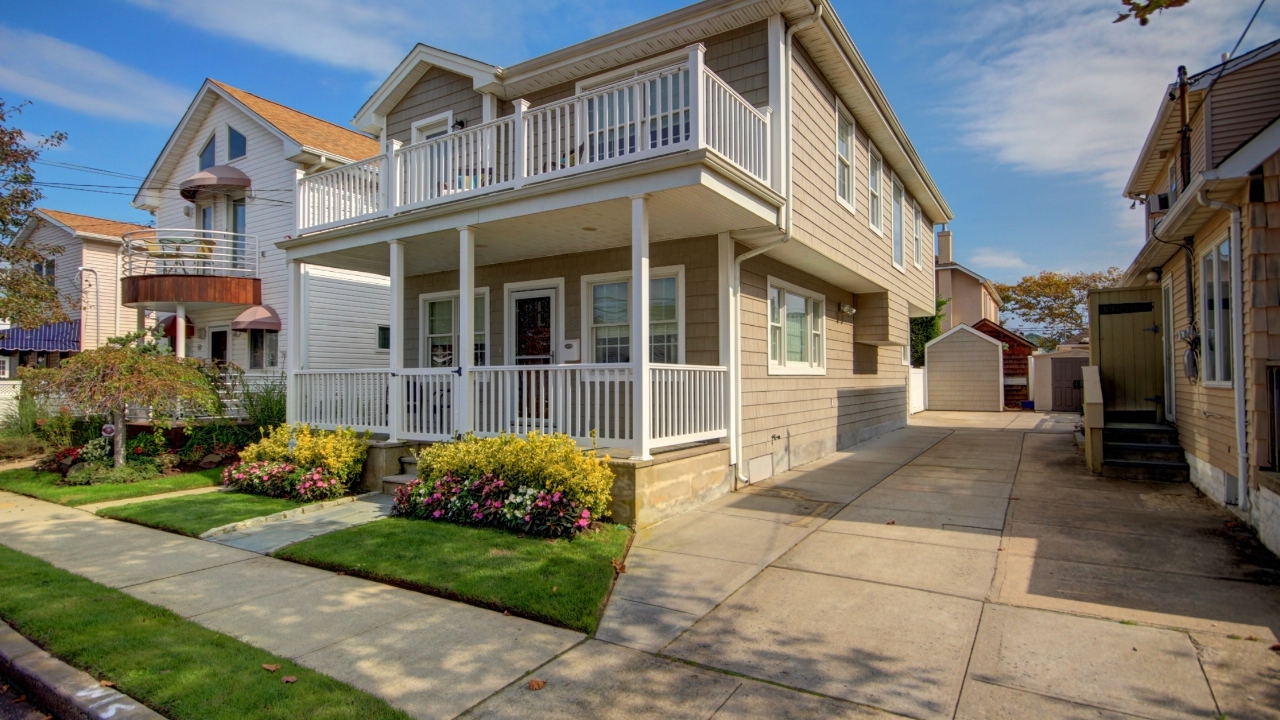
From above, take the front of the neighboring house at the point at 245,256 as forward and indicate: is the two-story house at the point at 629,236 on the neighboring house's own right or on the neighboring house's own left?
on the neighboring house's own left

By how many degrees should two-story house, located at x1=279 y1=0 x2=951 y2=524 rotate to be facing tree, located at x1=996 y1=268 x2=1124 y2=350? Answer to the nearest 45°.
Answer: approximately 180°

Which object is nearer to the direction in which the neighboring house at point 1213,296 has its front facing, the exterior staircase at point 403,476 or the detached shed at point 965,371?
the exterior staircase

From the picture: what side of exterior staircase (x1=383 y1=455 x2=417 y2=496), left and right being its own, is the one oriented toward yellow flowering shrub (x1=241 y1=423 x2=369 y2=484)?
right

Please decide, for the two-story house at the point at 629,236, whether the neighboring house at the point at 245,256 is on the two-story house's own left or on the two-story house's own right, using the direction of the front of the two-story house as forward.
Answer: on the two-story house's own right

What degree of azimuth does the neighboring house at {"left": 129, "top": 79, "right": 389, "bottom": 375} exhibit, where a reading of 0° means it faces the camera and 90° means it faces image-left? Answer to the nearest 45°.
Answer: approximately 45°

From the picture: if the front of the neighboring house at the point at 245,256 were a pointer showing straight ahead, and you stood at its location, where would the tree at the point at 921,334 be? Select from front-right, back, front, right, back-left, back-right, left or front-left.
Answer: back-left

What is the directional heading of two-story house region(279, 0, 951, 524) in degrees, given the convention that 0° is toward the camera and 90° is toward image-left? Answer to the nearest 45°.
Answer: approximately 45°
